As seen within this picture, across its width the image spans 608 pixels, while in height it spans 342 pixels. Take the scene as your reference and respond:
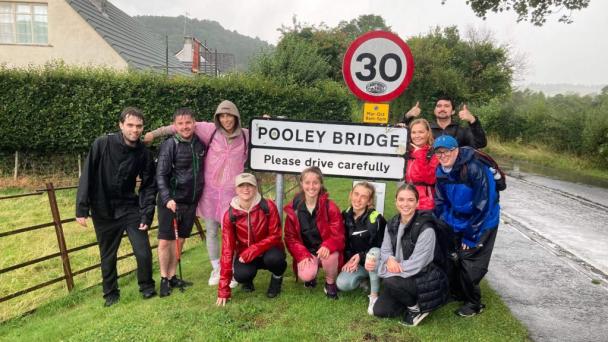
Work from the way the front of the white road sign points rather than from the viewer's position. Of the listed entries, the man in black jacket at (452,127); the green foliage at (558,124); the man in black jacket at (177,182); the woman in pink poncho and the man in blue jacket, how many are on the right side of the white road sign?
2

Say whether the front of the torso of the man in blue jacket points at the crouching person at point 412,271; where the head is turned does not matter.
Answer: yes

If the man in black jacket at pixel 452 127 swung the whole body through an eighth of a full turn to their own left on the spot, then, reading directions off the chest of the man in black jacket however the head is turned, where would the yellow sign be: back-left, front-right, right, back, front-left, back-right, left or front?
right

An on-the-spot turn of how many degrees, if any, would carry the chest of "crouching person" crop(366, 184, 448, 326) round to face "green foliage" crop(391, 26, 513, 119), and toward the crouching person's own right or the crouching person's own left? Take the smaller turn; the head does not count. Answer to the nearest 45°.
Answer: approximately 135° to the crouching person's own right

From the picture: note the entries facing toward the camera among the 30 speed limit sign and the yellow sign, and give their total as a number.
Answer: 2

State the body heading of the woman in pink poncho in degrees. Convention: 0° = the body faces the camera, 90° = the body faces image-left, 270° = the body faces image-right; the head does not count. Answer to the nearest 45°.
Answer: approximately 0°

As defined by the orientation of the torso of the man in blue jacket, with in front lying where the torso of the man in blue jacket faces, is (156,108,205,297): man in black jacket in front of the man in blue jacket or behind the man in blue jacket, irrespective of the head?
in front

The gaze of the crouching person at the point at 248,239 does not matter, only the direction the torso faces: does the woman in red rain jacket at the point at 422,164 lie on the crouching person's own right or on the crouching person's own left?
on the crouching person's own left

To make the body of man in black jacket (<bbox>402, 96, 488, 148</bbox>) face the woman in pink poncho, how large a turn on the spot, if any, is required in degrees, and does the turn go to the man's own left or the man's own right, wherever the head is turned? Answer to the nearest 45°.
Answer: approximately 45° to the man's own right

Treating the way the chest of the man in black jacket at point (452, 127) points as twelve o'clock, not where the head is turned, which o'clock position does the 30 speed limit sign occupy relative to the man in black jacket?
The 30 speed limit sign is roughly at 2 o'clock from the man in black jacket.
